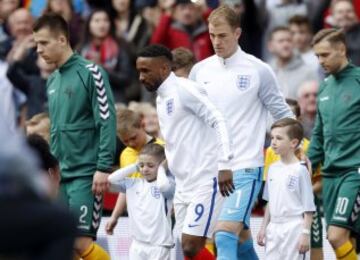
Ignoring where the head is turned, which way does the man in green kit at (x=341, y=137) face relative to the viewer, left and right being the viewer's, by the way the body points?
facing the viewer and to the left of the viewer

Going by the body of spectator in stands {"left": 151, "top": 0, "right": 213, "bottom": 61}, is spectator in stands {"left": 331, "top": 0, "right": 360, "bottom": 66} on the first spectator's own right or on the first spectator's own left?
on the first spectator's own left

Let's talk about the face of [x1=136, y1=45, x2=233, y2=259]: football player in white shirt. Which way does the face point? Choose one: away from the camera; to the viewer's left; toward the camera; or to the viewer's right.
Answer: to the viewer's left

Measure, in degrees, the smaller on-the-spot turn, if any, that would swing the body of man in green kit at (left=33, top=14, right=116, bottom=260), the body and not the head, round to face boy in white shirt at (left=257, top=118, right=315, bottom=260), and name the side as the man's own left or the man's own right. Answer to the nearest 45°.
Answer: approximately 135° to the man's own left

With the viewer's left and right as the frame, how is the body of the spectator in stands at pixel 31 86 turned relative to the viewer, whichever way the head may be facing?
facing the viewer and to the right of the viewer

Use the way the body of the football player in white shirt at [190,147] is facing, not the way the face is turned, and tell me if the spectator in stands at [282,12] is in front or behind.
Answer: behind

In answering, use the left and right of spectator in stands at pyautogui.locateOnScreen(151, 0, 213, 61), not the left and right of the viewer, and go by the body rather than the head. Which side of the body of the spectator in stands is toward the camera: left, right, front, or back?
front
